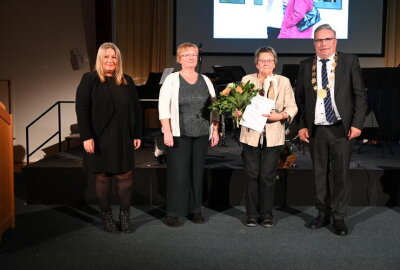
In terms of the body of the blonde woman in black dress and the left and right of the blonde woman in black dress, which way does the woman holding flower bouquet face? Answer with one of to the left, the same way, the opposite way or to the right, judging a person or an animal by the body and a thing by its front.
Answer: the same way

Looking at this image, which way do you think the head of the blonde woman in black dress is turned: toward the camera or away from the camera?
toward the camera

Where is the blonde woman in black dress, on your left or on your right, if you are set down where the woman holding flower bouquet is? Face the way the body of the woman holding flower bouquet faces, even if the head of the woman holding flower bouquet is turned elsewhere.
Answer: on your right

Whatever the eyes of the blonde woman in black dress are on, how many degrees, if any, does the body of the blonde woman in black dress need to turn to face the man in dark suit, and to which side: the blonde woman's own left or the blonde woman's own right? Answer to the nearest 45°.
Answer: approximately 90° to the blonde woman's own left

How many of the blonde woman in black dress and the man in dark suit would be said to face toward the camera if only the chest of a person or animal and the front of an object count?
2

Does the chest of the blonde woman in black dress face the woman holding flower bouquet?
no

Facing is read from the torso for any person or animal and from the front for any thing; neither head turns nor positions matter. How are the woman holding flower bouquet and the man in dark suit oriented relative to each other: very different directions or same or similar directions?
same or similar directions

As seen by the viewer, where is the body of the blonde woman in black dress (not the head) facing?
toward the camera

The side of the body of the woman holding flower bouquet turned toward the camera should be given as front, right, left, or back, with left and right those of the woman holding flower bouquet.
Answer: front

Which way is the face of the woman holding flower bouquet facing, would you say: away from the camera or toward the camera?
toward the camera

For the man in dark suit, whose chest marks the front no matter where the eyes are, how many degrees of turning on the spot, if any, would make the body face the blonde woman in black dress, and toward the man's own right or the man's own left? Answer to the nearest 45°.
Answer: approximately 90° to the man's own right
